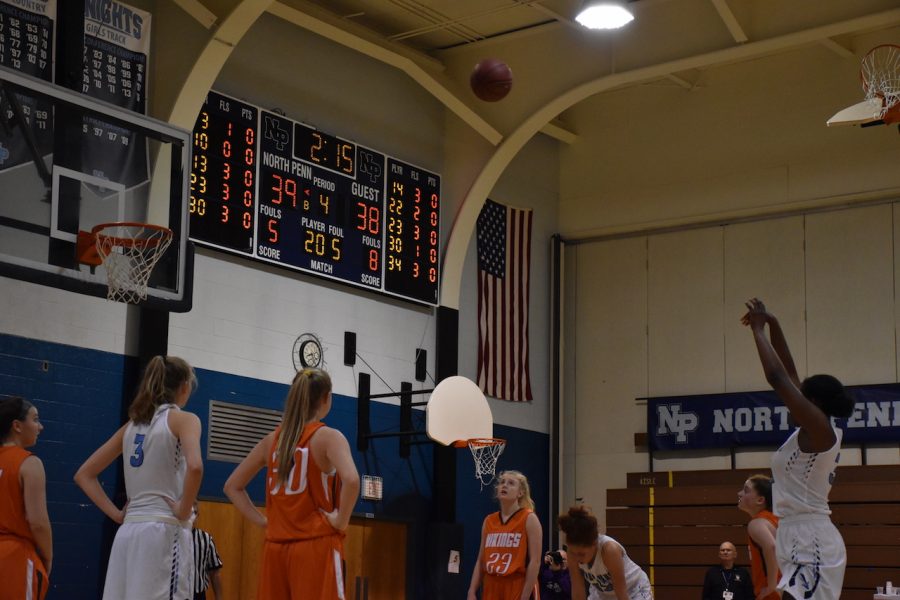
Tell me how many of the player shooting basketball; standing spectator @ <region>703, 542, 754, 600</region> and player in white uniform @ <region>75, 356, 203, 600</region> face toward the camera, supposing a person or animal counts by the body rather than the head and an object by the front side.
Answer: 1

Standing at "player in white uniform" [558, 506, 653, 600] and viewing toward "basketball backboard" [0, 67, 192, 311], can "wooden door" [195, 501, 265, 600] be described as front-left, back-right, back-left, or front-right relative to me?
front-right

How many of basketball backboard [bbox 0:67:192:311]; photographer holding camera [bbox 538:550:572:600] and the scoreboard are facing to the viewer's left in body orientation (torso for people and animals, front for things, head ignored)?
0

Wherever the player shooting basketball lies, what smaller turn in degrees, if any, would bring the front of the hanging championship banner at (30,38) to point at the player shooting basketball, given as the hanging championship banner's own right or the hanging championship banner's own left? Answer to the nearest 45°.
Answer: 0° — it already faces them

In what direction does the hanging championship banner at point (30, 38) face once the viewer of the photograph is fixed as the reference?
facing the viewer and to the right of the viewer

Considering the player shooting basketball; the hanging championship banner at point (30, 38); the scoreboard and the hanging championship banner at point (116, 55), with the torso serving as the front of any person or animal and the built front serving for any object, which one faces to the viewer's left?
the player shooting basketball

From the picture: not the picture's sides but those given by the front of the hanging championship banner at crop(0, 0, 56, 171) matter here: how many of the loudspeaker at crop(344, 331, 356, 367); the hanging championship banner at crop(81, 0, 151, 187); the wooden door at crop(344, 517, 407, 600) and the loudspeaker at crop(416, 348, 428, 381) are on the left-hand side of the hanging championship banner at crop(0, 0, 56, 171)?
4

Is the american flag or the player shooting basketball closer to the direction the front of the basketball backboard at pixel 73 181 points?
the player shooting basketball

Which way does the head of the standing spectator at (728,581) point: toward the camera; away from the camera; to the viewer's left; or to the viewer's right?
toward the camera

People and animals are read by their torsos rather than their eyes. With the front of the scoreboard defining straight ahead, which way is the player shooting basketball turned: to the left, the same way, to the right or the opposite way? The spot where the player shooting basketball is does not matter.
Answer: the opposite way

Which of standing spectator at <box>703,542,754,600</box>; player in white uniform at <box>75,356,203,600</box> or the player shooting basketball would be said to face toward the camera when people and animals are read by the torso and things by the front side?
the standing spectator

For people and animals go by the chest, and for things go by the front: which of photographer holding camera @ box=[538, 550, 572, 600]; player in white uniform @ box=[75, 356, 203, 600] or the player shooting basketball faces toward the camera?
the photographer holding camera

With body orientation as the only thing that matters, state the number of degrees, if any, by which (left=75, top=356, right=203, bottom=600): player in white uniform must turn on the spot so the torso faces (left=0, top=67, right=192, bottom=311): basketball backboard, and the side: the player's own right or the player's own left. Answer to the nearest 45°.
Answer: approximately 45° to the player's own left

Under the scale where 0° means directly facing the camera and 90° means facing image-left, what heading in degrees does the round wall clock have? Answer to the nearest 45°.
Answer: approximately 315°

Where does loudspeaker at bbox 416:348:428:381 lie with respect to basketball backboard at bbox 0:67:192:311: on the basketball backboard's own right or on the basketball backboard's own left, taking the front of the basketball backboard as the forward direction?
on the basketball backboard's own left
